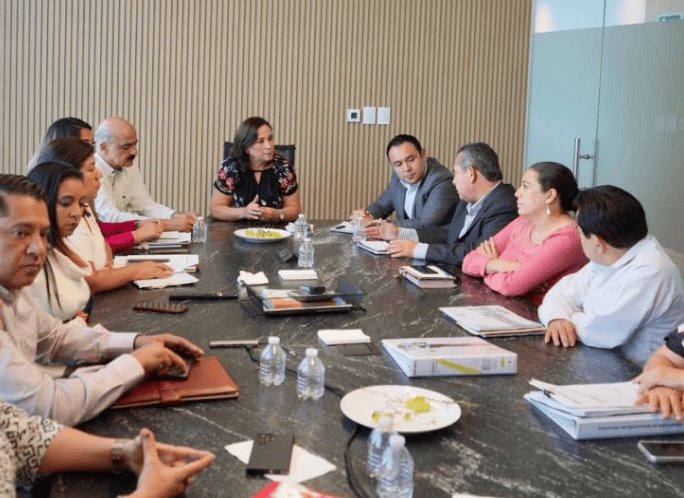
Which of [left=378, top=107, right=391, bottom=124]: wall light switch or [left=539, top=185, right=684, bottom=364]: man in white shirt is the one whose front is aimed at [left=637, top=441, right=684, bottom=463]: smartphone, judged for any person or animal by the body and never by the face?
the wall light switch

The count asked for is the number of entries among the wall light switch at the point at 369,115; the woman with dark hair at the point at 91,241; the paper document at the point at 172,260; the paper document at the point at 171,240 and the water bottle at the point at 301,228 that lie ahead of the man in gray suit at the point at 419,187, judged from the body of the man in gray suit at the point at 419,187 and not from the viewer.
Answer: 4

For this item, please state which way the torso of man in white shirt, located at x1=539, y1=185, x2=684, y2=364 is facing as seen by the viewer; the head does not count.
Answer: to the viewer's left

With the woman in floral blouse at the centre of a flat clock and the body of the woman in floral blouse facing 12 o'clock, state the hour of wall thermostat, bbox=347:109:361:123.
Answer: The wall thermostat is roughly at 7 o'clock from the woman in floral blouse.

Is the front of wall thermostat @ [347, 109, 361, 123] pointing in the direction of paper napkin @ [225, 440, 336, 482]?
yes

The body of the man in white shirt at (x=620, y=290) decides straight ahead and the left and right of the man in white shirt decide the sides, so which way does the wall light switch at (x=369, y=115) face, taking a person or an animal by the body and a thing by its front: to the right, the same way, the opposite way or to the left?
to the left

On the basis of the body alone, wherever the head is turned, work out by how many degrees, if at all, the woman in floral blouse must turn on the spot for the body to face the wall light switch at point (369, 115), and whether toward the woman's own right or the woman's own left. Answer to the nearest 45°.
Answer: approximately 135° to the woman's own left

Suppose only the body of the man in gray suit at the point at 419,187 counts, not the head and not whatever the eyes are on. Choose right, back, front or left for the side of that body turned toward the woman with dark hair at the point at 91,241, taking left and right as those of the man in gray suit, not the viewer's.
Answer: front

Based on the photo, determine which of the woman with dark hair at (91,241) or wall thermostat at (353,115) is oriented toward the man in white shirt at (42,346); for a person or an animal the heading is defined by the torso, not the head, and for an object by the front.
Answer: the wall thermostat

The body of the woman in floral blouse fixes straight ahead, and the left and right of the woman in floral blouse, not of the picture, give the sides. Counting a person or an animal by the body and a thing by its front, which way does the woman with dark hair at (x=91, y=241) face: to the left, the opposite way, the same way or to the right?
to the left

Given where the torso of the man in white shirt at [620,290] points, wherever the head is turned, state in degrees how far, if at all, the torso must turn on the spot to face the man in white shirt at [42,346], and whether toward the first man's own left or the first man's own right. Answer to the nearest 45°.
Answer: approximately 45° to the first man's own left

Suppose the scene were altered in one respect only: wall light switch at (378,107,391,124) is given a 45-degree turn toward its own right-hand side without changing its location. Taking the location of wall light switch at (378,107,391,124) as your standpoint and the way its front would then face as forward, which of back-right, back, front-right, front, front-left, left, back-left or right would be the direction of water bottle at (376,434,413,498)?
front-left

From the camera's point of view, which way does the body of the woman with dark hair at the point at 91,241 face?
to the viewer's right

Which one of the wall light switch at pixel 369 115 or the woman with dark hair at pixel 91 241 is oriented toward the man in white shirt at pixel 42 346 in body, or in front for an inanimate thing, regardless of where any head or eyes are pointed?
the wall light switch

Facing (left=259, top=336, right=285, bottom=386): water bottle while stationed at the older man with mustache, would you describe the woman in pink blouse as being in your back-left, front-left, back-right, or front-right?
front-left

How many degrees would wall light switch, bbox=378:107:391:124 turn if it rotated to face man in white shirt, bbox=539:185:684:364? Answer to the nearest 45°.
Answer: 0° — it already faces them

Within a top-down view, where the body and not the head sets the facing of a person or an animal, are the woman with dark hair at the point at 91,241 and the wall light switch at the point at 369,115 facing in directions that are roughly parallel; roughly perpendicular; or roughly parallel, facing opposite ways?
roughly perpendicular

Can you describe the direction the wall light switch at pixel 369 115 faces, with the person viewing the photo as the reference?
facing the viewer

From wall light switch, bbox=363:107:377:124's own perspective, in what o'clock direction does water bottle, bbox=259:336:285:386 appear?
The water bottle is roughly at 12 o'clock from the wall light switch.

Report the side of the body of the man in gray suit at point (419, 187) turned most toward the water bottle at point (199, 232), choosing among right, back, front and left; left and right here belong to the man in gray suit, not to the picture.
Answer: front
